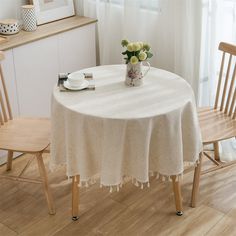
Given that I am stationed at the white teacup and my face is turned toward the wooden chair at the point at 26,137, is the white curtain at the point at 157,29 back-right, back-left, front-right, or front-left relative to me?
back-right

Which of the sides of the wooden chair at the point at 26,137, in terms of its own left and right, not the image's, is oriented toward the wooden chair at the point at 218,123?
front

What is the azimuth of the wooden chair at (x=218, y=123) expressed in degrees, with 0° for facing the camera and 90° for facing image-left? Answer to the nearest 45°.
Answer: approximately 45°

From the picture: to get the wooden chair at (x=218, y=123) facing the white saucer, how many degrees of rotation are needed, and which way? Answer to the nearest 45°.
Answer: approximately 45° to its right

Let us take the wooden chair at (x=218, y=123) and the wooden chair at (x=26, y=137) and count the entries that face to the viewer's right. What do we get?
1

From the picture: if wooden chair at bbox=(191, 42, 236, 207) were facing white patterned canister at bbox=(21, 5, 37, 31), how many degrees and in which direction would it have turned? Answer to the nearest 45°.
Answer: approximately 45° to its right

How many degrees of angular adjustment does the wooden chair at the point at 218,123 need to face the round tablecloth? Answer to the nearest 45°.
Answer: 0° — it already faces it

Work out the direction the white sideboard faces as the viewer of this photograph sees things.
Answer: facing the viewer and to the right of the viewer

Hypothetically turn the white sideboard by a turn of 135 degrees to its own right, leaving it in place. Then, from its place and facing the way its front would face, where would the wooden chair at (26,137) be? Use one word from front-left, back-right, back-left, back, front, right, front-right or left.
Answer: left

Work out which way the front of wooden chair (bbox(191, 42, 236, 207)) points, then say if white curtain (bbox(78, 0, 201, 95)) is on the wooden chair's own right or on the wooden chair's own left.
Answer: on the wooden chair's own right

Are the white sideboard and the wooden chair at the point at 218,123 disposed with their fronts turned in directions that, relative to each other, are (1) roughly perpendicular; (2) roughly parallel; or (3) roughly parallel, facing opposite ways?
roughly perpendicular

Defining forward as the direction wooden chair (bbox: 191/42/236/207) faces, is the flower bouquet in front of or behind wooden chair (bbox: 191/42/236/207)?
in front

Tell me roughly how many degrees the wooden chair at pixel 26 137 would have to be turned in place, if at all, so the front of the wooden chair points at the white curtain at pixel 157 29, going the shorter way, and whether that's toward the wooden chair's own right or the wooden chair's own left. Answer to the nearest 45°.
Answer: approximately 45° to the wooden chair's own left

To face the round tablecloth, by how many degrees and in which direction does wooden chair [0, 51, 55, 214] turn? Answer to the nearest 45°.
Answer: approximately 45° to its right

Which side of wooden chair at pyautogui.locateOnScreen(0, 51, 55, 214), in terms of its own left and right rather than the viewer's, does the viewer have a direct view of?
right

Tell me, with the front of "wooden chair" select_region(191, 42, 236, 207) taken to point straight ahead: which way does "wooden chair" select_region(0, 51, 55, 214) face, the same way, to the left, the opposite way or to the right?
the opposite way

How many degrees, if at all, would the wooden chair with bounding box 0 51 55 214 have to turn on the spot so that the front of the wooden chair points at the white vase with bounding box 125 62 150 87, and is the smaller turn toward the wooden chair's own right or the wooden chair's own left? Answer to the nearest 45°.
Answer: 0° — it already faces it
